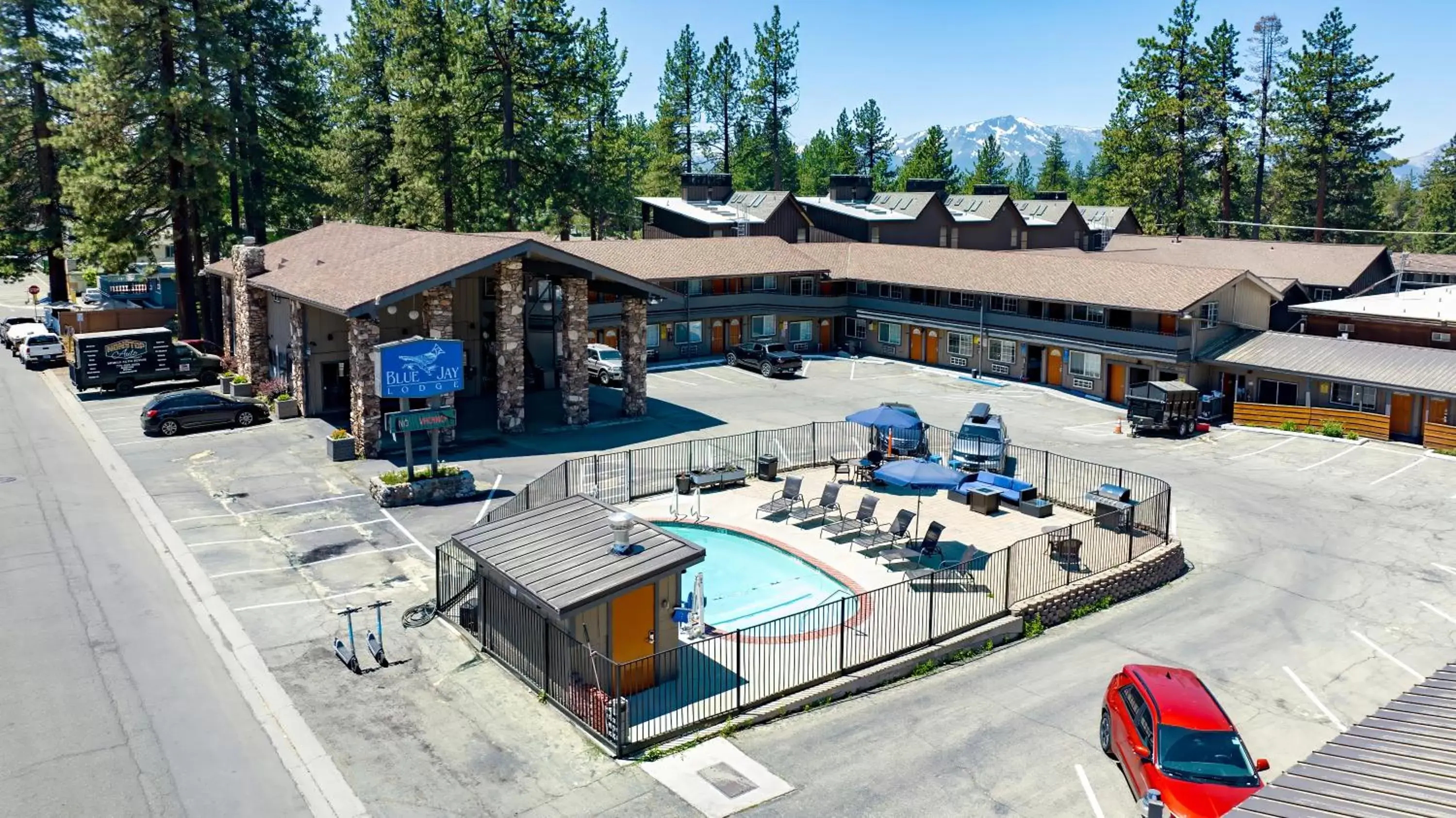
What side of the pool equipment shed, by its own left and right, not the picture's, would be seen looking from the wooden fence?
left

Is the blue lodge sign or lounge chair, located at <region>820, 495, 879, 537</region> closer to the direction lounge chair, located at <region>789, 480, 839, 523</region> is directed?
the blue lodge sign

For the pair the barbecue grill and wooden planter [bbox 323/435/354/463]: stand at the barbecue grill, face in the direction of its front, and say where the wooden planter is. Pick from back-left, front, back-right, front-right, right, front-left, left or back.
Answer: front-right

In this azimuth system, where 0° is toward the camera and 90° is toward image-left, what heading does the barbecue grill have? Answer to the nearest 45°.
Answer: approximately 45°

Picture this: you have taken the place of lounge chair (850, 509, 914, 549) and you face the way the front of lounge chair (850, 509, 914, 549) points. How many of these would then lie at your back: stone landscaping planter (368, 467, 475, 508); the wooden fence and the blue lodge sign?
1

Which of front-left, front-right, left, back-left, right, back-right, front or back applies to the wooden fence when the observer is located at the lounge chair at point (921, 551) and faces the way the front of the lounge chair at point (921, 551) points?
back

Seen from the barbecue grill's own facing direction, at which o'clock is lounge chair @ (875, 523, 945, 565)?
The lounge chair is roughly at 12 o'clock from the barbecue grill.
